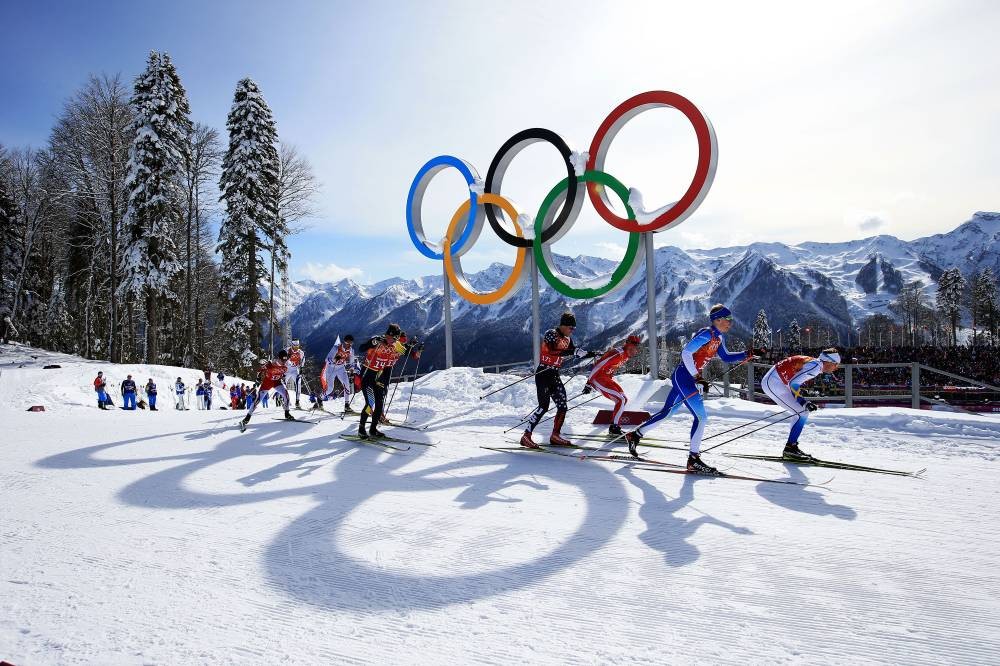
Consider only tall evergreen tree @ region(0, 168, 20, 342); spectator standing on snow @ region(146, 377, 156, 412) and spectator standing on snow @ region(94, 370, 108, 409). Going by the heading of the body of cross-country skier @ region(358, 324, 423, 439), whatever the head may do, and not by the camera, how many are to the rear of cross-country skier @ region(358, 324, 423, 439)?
3

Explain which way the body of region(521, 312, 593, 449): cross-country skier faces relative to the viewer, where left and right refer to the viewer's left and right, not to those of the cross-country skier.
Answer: facing to the right of the viewer

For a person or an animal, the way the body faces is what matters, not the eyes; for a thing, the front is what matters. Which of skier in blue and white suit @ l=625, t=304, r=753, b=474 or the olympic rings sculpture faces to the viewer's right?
the skier in blue and white suit

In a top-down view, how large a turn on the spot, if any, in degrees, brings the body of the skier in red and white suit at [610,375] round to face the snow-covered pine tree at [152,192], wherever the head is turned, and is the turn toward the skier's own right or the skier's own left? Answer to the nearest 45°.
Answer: approximately 135° to the skier's own left

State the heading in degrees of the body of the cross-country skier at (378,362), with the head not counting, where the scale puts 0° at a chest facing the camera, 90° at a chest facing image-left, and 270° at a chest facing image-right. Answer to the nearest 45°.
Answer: approximately 315°

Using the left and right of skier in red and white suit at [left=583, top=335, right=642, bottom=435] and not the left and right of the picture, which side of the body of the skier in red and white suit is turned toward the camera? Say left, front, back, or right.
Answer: right

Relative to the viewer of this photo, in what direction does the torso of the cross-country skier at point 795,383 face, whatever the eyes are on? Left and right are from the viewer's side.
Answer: facing to the right of the viewer

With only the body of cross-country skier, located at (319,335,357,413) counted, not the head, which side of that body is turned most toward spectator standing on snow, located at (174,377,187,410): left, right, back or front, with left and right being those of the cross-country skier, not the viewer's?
back

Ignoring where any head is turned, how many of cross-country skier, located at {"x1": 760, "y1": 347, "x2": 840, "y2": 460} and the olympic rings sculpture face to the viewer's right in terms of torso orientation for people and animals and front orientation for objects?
1

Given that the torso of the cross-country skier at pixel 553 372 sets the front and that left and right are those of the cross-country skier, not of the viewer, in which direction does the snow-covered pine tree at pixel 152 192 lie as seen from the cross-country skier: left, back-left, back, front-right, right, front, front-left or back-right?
back-left

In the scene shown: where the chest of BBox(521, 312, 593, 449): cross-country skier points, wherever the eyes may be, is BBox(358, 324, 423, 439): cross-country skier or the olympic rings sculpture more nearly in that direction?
the olympic rings sculpture

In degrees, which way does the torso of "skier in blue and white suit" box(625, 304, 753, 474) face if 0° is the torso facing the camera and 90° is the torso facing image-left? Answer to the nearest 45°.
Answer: approximately 270°
